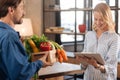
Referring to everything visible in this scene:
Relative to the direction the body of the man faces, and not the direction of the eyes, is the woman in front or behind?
in front

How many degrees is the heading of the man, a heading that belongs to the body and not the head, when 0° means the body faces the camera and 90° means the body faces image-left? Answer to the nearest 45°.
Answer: approximately 225°

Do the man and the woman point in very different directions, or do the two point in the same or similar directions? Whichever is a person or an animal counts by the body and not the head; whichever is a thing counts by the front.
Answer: very different directions

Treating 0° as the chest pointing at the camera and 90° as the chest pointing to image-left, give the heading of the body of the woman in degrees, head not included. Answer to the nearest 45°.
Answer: approximately 45°

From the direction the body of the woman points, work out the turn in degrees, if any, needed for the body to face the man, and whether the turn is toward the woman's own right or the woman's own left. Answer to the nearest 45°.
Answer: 0° — they already face them
